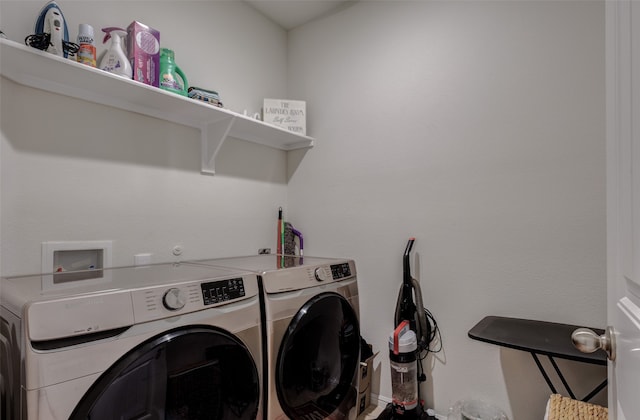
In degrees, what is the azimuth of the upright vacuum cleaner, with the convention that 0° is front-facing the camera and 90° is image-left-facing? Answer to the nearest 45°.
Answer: approximately 45°

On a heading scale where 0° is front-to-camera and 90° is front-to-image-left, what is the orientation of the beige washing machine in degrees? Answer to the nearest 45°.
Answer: approximately 315°

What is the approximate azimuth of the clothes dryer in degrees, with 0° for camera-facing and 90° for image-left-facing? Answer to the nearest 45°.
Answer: approximately 315°
